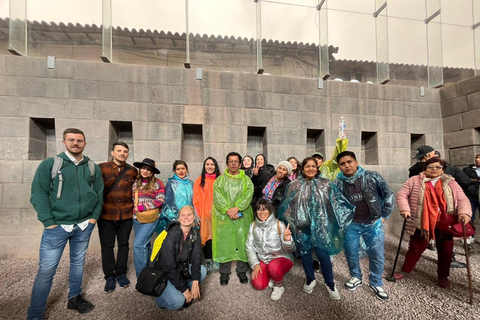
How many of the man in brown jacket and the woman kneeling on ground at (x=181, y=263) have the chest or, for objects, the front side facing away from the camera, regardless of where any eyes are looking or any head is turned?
0

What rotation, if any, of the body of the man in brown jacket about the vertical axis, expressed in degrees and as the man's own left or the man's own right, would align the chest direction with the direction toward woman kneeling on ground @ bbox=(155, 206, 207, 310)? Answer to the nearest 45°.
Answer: approximately 45° to the man's own left

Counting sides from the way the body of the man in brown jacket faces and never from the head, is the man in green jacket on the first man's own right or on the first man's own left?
on the first man's own right

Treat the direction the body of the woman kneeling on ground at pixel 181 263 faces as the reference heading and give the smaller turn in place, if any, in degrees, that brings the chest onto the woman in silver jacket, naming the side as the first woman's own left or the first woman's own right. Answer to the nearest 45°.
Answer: approximately 45° to the first woman's own left

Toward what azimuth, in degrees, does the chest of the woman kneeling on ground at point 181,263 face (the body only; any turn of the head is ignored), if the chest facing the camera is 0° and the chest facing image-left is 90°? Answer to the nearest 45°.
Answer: approximately 315°

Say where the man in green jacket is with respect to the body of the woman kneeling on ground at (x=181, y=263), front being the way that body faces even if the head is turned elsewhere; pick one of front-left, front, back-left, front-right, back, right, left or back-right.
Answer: back-right

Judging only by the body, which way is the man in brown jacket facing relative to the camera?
toward the camera

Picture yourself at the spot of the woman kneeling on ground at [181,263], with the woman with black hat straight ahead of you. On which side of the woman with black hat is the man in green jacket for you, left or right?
left

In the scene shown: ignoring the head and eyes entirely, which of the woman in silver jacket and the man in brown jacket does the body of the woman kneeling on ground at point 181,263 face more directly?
the woman in silver jacket

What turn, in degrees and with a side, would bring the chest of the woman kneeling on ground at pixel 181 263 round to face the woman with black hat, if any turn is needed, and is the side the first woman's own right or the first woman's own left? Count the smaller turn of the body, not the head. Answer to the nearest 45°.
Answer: approximately 180°

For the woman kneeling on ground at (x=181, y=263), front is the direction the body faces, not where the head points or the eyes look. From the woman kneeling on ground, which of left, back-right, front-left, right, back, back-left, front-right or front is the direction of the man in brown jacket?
back

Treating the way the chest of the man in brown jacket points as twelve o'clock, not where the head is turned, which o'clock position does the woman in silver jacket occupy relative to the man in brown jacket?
The woman in silver jacket is roughly at 10 o'clock from the man in brown jacket.
